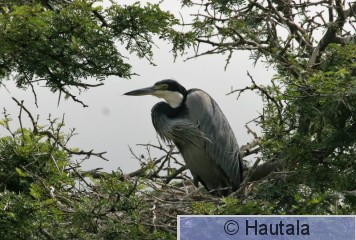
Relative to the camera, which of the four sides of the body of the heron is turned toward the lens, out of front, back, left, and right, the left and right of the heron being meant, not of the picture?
left
